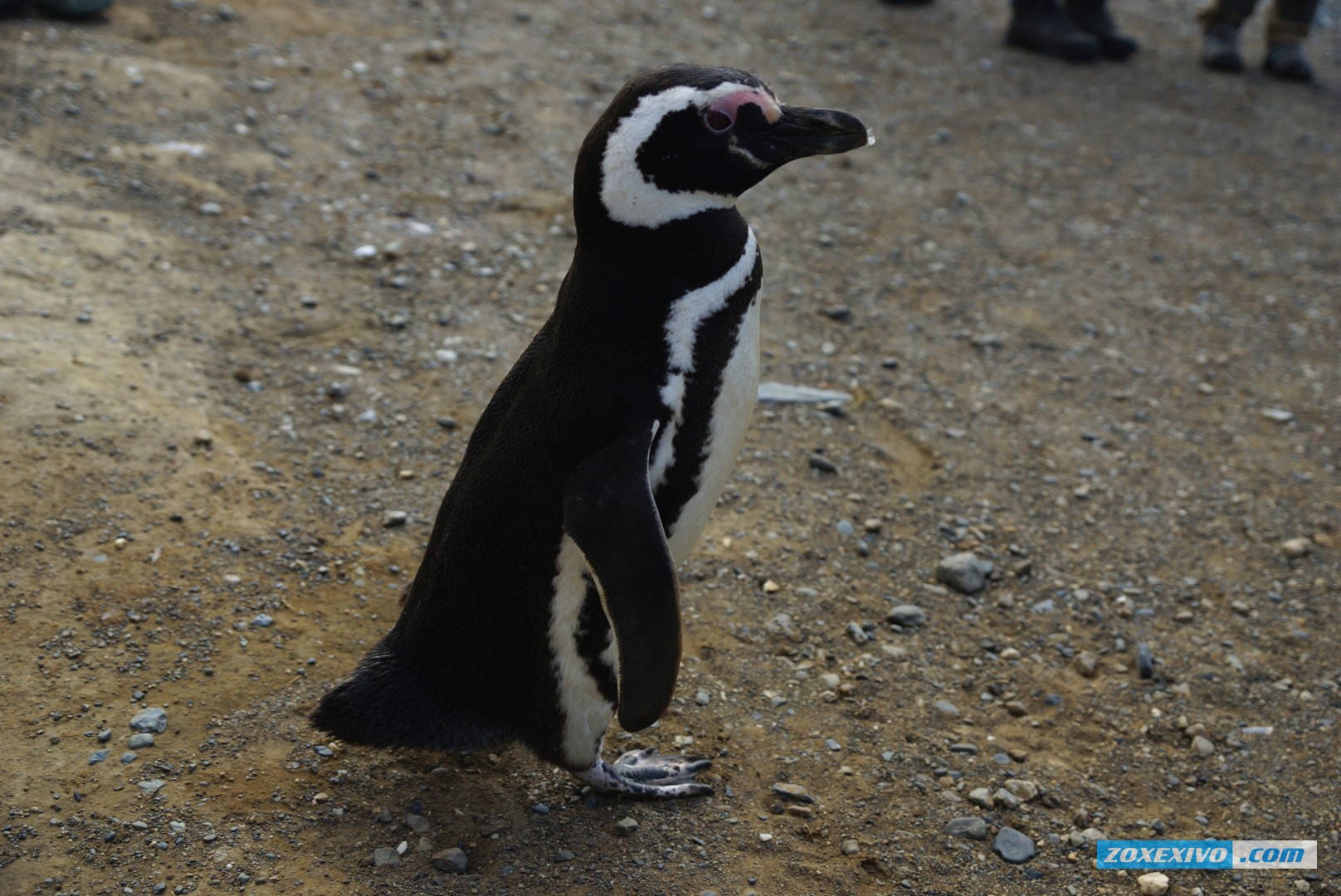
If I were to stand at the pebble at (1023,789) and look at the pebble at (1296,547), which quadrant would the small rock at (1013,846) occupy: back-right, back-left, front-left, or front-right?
back-right

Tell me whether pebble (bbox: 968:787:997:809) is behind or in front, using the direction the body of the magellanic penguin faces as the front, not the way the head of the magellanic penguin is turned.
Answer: in front

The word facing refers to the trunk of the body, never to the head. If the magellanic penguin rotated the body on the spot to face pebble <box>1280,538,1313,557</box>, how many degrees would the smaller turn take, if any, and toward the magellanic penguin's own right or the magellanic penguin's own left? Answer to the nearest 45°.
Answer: approximately 45° to the magellanic penguin's own left

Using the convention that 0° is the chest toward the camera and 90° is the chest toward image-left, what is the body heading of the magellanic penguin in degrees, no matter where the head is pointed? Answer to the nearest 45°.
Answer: approximately 270°
